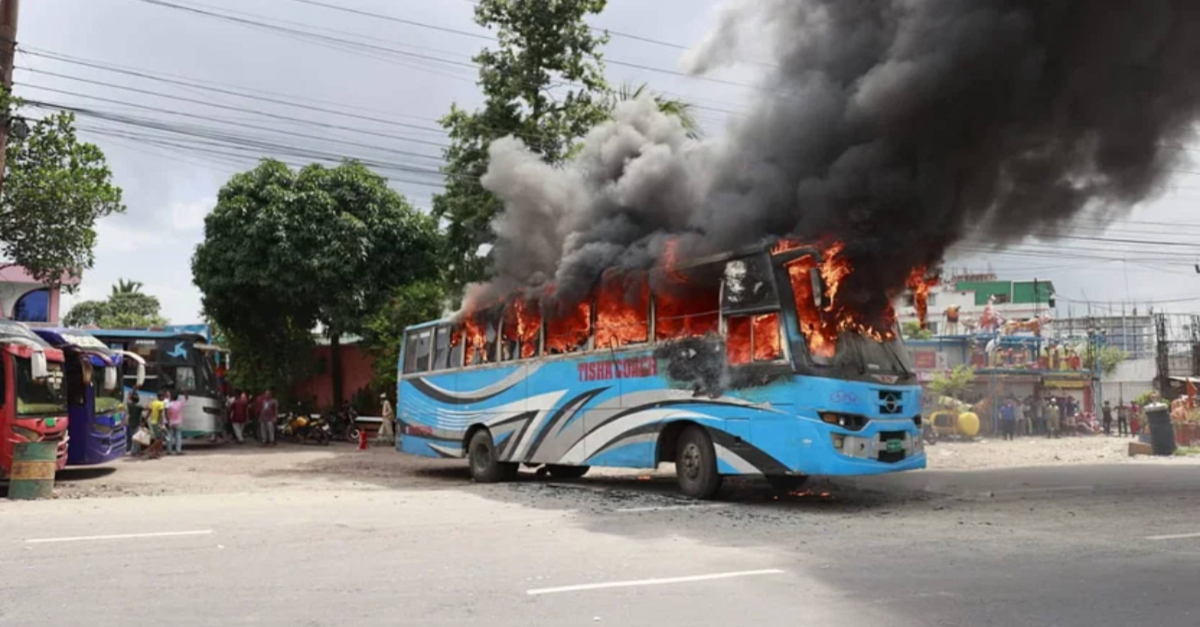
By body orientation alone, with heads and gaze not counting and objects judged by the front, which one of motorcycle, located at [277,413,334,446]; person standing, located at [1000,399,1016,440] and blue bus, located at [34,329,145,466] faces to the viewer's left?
the motorcycle

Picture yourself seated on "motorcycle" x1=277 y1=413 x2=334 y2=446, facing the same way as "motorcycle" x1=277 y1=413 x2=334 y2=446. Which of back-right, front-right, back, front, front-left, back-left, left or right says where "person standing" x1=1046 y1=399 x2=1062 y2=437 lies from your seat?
back

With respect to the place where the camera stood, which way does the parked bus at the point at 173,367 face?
facing the viewer and to the right of the viewer

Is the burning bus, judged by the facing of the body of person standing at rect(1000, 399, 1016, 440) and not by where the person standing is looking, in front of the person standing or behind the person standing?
in front

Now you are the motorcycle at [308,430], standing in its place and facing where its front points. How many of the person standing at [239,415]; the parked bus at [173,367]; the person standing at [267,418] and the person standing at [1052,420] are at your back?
1

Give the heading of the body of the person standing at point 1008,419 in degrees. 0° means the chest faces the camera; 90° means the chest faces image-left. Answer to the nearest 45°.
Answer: approximately 0°

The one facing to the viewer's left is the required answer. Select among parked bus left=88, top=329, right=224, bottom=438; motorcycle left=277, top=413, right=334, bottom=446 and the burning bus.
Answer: the motorcycle

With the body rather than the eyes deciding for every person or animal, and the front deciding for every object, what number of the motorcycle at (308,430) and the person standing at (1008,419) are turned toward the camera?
1

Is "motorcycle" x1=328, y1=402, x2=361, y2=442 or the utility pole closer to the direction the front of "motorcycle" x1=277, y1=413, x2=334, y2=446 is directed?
the utility pole

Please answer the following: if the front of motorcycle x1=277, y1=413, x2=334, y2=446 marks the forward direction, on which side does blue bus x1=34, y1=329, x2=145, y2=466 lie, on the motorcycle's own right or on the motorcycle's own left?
on the motorcycle's own left

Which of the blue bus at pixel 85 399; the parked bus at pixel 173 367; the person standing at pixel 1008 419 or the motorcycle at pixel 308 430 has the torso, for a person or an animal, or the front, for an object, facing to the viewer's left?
the motorcycle

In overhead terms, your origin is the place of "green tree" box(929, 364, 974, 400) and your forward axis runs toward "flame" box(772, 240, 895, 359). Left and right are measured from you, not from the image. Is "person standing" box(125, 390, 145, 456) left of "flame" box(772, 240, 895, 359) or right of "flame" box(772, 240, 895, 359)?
right

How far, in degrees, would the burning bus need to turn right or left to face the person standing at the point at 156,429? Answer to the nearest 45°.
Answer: approximately 180°
